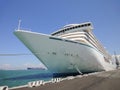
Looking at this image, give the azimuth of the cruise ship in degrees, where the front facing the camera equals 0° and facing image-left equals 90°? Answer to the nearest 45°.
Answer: approximately 45°
